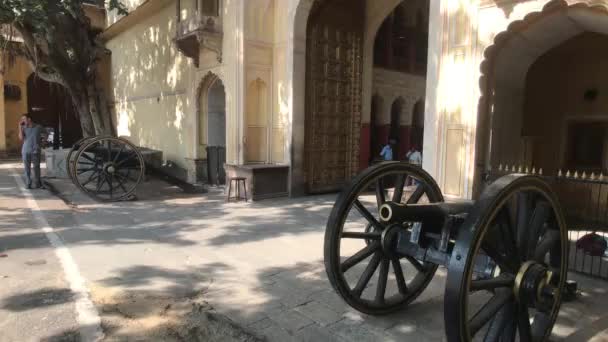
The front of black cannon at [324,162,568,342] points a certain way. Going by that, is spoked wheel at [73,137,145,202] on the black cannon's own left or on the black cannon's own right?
on the black cannon's own right

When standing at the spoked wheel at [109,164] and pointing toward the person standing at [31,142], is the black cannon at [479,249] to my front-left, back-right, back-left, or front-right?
back-left

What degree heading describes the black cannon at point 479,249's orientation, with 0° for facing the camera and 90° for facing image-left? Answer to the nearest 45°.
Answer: approximately 45°

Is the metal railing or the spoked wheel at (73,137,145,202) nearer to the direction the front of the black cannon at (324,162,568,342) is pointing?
the spoked wheel

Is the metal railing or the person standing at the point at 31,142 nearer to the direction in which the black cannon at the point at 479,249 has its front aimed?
the person standing

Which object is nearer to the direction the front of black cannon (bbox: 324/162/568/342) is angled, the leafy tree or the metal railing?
the leafy tree

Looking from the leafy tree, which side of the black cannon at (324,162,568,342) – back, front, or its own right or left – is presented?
right

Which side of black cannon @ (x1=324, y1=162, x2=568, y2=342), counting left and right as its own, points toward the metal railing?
back

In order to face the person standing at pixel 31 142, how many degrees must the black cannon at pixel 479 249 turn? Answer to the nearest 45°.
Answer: approximately 90° to its right
